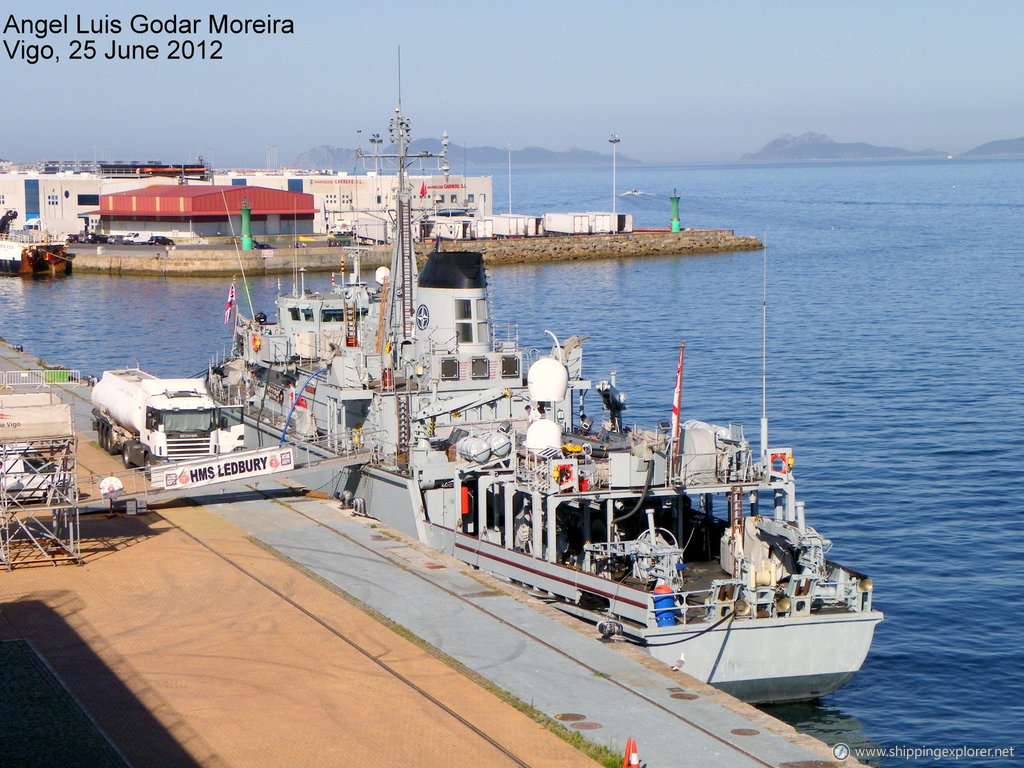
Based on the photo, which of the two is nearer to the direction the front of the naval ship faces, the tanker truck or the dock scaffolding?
the tanker truck

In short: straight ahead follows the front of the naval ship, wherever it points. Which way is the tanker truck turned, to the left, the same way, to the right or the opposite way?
the opposite way

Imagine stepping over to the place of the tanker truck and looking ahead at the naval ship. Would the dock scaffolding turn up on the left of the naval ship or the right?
right

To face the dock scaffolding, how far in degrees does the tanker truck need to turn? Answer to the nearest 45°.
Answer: approximately 45° to its right

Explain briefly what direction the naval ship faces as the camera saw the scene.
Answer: facing away from the viewer and to the left of the viewer

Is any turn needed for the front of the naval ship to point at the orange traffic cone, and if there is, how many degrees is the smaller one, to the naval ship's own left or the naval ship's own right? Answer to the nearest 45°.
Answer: approximately 135° to the naval ship's own left

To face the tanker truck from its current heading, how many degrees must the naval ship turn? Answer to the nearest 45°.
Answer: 0° — it already faces it
